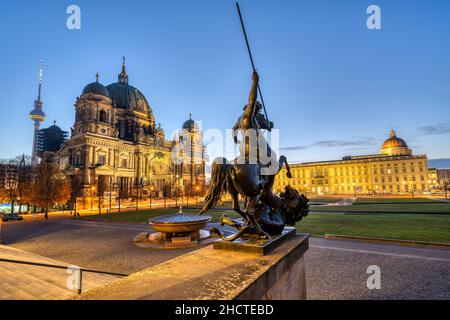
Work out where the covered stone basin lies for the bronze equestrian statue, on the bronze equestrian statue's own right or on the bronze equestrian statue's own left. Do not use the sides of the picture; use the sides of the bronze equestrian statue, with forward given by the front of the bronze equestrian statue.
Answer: on the bronze equestrian statue's own left

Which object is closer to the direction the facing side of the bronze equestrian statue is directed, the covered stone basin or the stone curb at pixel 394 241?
the stone curb

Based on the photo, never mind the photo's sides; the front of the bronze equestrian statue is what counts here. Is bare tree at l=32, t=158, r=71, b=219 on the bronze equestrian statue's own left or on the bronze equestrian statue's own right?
on the bronze equestrian statue's own left

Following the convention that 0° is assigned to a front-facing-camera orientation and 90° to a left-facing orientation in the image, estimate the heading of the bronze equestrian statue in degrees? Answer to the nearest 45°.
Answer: approximately 225°

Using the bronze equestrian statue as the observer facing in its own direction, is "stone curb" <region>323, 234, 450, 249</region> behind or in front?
in front
